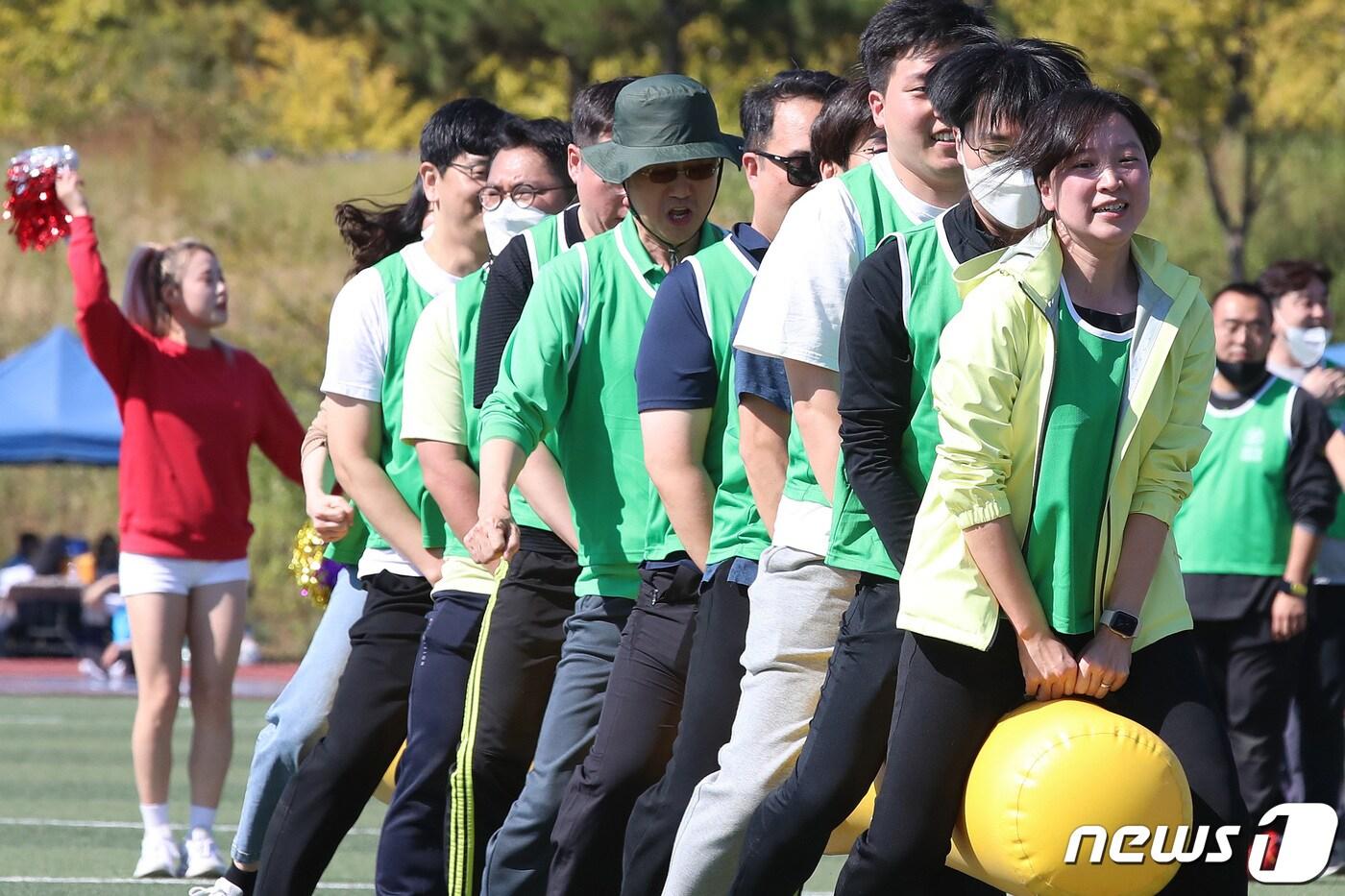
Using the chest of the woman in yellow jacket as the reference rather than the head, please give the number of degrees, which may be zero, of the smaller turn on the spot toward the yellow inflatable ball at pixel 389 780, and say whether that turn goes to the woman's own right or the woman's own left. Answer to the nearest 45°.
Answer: approximately 135° to the woman's own right

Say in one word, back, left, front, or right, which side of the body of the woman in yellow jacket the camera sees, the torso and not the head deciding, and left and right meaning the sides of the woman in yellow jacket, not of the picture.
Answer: front

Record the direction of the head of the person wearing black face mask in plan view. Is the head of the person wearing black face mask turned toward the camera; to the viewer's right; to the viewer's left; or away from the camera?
toward the camera

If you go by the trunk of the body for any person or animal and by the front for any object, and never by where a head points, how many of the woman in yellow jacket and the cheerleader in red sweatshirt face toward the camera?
2

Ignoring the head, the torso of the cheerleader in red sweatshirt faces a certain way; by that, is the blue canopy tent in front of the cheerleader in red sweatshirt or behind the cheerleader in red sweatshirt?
behind

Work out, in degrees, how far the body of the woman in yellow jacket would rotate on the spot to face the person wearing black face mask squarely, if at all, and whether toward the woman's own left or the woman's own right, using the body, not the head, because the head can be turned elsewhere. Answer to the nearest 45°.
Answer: approximately 180°

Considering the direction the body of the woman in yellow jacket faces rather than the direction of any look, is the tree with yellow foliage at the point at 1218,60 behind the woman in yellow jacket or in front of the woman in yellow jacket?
behind

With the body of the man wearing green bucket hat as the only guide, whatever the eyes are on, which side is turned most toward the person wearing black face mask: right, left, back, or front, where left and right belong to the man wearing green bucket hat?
left

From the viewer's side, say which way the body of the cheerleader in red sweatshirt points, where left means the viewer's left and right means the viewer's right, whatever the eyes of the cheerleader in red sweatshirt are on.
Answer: facing the viewer

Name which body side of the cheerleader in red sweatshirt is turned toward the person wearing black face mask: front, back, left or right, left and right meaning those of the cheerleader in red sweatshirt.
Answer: left
